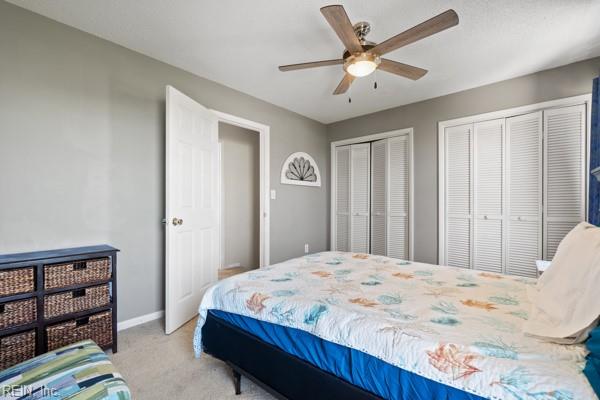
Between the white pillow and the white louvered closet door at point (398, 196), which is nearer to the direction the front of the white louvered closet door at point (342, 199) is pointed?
the white pillow

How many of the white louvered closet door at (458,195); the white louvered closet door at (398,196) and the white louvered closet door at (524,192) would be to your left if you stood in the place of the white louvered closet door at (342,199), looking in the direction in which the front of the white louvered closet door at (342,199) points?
3

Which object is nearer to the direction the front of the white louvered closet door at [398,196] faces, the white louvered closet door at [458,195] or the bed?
the bed

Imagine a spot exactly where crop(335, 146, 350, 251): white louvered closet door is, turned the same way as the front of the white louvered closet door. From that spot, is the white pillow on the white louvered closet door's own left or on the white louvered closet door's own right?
on the white louvered closet door's own left

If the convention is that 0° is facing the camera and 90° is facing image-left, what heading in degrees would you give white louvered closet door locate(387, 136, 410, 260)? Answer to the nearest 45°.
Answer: approximately 45°

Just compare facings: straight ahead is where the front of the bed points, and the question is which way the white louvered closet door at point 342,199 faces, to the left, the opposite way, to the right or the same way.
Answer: to the left

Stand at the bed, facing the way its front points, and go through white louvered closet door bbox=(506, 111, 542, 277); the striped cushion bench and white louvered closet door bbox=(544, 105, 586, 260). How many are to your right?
2

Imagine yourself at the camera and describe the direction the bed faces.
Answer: facing away from the viewer and to the left of the viewer

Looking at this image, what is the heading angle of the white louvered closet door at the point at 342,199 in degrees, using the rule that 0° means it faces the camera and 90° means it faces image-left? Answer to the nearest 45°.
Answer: approximately 45°

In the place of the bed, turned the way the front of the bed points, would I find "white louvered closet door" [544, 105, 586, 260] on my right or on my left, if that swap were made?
on my right

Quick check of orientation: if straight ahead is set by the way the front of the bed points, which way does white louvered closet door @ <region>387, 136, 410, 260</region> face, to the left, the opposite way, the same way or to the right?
to the left
